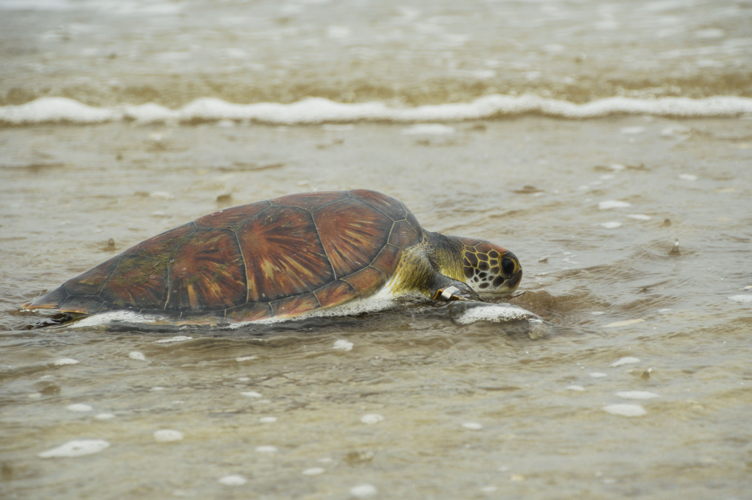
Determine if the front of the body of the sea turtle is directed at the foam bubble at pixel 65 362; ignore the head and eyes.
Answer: no

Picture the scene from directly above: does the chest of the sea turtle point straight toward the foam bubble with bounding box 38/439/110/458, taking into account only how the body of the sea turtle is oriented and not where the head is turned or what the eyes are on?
no

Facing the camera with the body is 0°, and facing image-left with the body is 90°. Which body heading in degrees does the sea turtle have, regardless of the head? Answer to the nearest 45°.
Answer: approximately 270°

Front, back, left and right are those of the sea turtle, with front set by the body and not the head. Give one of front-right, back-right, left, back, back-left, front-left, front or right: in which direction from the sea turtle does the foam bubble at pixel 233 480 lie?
right

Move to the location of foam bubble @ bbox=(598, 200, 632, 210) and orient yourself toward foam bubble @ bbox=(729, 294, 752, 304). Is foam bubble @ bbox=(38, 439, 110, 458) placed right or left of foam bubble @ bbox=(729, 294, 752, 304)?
right

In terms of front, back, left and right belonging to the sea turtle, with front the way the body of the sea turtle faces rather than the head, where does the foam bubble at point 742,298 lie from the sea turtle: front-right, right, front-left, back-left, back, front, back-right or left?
front

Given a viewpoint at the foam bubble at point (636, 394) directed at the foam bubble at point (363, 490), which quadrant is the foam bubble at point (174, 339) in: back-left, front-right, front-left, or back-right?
front-right

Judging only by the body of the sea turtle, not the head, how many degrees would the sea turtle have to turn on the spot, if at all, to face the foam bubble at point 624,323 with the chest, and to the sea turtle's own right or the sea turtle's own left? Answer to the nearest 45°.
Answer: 0° — it already faces it

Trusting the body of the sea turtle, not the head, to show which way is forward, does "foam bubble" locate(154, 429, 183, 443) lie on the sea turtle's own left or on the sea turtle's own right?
on the sea turtle's own right

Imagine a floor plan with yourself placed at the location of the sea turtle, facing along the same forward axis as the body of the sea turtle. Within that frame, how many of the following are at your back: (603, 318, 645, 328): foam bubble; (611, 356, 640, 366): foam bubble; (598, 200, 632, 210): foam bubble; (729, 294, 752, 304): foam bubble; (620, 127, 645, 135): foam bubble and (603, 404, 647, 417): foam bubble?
0

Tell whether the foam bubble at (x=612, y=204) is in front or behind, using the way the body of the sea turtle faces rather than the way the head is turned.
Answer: in front

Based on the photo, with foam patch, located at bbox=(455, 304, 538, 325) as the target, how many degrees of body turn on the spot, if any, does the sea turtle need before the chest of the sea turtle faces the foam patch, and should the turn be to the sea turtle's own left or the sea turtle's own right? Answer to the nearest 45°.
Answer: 0° — it already faces it

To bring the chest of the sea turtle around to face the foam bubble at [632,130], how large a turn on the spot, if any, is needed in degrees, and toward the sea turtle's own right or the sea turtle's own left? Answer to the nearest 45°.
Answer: approximately 45° to the sea turtle's own left

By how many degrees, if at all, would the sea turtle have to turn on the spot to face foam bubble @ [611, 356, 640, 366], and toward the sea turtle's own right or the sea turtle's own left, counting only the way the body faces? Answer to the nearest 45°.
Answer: approximately 45° to the sea turtle's own right
